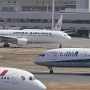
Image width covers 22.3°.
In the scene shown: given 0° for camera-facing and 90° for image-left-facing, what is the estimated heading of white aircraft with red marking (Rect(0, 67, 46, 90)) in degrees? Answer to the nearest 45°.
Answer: approximately 270°
